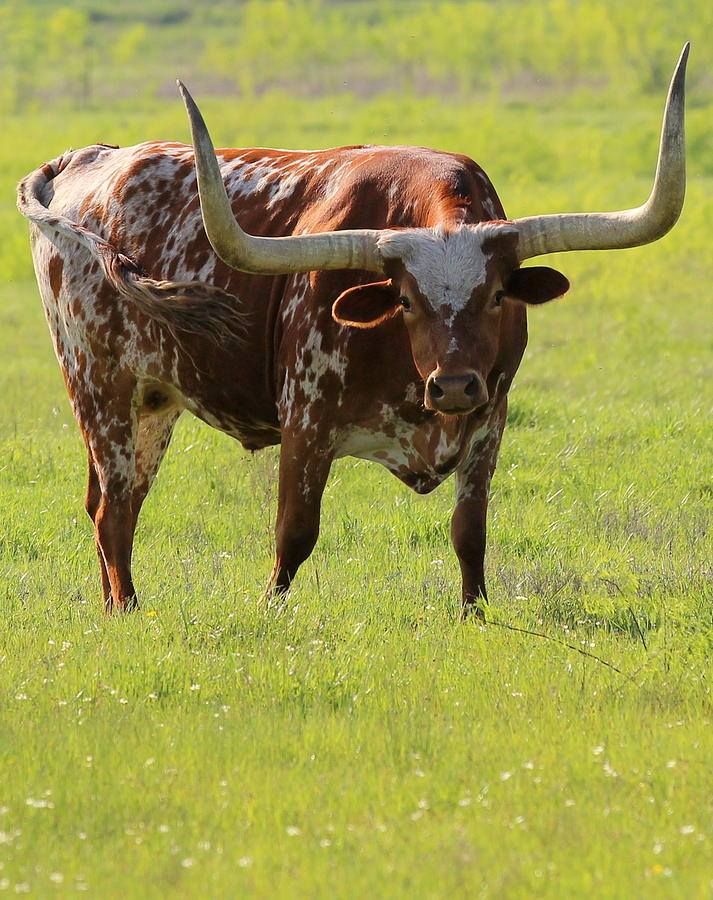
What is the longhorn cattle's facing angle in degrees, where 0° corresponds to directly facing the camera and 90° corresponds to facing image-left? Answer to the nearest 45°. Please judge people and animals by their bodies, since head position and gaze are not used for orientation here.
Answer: approximately 315°
